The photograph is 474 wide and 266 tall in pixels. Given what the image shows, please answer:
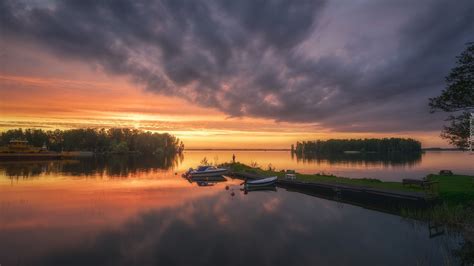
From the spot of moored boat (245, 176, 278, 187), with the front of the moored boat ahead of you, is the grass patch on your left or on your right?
on your right
